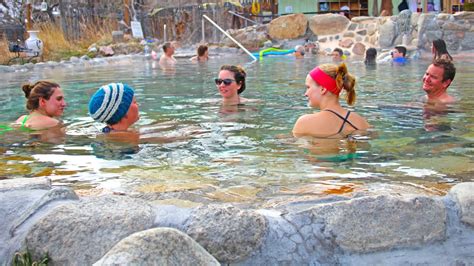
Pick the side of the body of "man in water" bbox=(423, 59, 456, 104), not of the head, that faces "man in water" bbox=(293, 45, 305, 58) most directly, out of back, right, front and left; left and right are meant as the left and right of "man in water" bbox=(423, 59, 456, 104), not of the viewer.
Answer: right

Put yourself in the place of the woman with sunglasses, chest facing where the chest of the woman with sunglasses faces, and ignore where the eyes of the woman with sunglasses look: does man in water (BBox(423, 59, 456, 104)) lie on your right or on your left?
on your left

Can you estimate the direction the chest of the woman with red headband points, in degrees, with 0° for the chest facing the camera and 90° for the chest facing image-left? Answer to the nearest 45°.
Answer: approximately 135°

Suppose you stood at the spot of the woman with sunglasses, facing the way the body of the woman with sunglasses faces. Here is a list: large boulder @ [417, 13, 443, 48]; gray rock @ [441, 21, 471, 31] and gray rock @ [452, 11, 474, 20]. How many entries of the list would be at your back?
3

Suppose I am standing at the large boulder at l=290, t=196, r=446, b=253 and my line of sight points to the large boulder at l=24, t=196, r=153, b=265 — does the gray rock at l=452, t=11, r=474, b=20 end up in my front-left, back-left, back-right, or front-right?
back-right

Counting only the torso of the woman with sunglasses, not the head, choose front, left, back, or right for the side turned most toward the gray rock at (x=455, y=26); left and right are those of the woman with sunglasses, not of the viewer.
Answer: back

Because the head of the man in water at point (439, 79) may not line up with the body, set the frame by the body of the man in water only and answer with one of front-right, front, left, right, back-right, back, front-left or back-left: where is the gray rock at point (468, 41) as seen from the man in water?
back-right

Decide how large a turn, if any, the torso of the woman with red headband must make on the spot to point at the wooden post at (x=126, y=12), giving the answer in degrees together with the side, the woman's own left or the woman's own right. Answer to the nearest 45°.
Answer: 0° — they already face it

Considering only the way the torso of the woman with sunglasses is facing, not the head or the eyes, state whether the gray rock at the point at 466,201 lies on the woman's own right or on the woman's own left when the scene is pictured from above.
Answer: on the woman's own left

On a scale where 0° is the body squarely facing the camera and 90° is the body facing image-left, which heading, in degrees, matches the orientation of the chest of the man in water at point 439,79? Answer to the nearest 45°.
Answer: approximately 45°

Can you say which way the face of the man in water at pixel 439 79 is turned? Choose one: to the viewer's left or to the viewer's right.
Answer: to the viewer's left

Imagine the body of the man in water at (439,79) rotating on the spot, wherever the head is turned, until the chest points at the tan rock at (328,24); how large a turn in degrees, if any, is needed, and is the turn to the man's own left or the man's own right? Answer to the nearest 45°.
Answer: approximately 135° to the man's own right

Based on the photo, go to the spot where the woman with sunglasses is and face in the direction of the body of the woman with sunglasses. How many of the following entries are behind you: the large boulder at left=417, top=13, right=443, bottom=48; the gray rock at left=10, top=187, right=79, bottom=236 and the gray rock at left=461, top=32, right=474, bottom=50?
2

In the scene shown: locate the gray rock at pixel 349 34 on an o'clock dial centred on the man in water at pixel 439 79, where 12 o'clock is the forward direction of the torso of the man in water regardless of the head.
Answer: The gray rock is roughly at 4 o'clock from the man in water.
